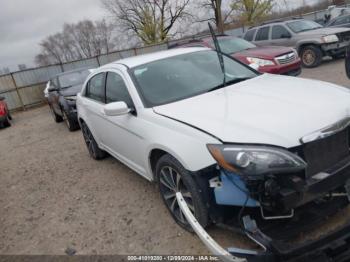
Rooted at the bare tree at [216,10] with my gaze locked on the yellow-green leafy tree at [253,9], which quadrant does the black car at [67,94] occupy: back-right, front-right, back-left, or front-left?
back-right

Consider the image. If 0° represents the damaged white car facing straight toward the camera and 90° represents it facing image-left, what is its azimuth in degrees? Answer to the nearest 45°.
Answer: approximately 315°

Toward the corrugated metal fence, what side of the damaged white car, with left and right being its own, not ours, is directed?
back

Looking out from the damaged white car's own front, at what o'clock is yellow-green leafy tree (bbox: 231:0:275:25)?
The yellow-green leafy tree is roughly at 8 o'clock from the damaged white car.

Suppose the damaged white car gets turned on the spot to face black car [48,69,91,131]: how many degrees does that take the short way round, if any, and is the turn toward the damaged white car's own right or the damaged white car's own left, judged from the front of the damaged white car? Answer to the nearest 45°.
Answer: approximately 180°
